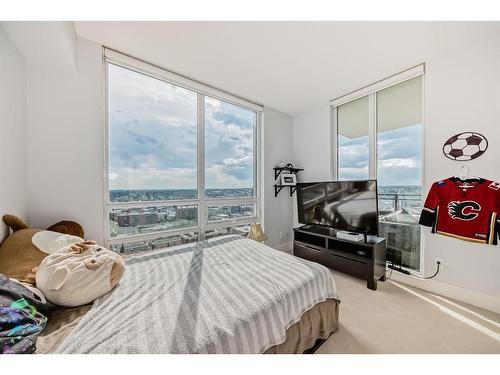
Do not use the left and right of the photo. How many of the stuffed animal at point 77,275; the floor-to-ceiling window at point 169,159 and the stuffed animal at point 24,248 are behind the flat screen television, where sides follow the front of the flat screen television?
0

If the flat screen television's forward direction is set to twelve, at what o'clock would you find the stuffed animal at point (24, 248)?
The stuffed animal is roughly at 12 o'clock from the flat screen television.

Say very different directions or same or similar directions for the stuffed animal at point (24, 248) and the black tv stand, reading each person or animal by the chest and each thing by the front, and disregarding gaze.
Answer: very different directions

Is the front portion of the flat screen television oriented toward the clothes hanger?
no

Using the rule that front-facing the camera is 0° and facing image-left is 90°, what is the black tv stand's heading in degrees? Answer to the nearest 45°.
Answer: approximately 45°

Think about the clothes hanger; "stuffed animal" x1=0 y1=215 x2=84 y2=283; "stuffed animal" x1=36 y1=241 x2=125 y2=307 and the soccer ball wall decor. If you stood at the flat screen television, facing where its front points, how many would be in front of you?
2

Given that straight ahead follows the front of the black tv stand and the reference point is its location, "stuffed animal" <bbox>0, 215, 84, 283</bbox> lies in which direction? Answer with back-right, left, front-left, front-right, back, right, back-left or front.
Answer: front

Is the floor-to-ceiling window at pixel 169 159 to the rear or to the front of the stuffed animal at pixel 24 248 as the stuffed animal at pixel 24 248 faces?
to the front

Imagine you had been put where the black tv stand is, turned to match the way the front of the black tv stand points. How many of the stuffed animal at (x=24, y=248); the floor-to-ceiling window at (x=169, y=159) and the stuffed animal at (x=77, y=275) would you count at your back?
0

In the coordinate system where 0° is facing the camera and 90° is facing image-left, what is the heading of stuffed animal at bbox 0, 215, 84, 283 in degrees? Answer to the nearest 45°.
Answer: approximately 270°

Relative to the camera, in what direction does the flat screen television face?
facing the viewer and to the left of the viewer
